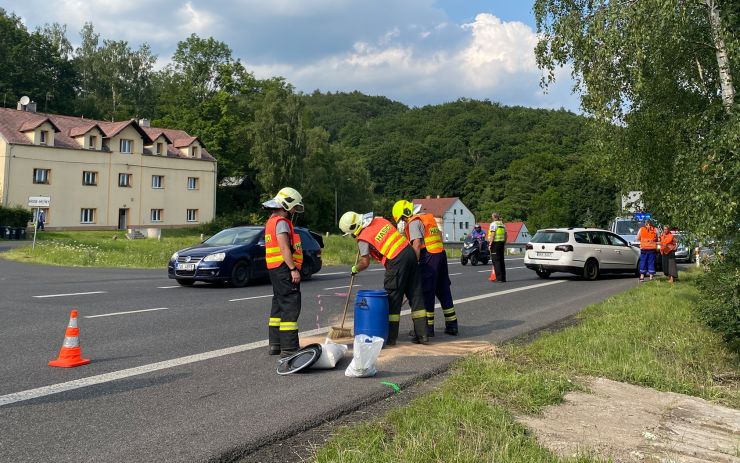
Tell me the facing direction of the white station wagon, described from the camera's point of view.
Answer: facing away from the viewer and to the right of the viewer

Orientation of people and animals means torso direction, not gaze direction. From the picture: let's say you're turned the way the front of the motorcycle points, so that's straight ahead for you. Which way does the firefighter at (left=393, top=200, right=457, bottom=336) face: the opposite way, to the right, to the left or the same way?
to the right

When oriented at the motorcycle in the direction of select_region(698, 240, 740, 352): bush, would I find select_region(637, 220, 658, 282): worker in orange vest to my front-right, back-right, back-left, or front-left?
front-left

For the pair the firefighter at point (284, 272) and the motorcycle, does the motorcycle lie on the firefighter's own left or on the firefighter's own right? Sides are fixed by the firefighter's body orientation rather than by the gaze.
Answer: on the firefighter's own left

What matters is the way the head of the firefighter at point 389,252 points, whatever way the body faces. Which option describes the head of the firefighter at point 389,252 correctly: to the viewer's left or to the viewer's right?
to the viewer's left

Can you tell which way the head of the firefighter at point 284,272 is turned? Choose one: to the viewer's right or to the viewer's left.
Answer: to the viewer's right

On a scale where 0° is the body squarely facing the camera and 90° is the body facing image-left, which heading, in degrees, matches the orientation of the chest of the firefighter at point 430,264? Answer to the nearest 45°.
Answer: approximately 135°
